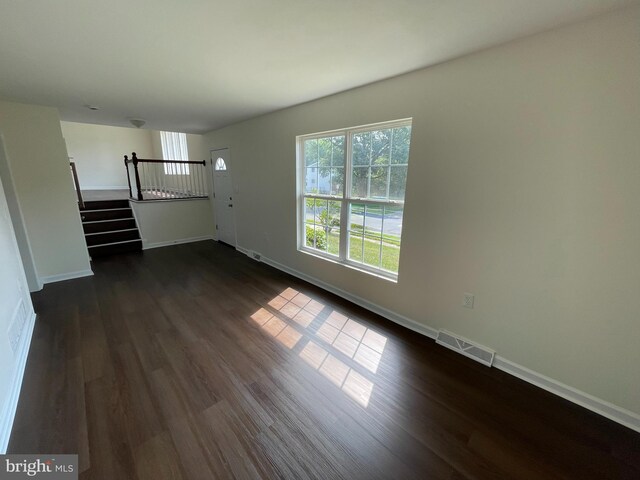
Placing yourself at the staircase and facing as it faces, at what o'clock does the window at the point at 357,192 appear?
The window is roughly at 11 o'clock from the staircase.

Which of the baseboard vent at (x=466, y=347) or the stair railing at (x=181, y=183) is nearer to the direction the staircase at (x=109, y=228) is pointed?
the baseboard vent

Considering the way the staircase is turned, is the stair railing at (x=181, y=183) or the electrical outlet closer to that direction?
the electrical outlet

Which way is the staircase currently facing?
toward the camera

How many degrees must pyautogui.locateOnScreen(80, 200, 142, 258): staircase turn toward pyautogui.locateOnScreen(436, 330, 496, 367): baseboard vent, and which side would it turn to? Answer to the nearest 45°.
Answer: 0° — it already faces it

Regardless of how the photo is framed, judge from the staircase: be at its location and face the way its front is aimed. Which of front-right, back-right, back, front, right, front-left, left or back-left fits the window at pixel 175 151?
back-left

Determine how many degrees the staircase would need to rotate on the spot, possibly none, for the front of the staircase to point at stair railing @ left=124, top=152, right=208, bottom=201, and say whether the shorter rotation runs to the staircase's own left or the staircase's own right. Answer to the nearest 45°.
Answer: approximately 90° to the staircase's own left

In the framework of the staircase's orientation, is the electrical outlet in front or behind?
in front
